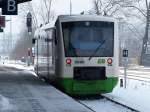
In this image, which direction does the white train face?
toward the camera
